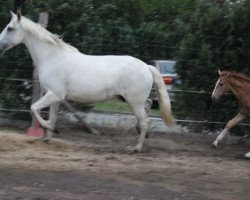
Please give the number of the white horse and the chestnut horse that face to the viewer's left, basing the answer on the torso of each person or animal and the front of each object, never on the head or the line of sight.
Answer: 2

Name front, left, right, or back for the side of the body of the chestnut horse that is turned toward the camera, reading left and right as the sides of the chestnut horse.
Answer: left

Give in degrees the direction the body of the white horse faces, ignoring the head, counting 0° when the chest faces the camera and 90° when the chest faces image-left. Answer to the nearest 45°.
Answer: approximately 90°

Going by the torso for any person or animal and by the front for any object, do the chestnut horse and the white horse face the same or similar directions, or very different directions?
same or similar directions

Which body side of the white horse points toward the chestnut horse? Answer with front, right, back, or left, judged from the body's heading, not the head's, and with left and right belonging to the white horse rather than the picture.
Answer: back

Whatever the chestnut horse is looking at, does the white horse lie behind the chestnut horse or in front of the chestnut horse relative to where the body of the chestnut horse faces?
in front
